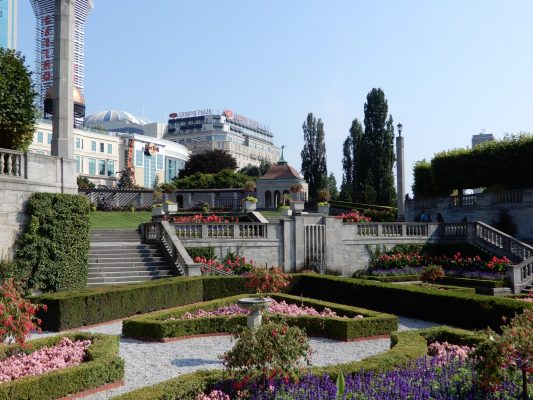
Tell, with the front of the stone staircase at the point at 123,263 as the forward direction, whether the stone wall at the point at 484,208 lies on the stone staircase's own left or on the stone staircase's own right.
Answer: on the stone staircase's own left

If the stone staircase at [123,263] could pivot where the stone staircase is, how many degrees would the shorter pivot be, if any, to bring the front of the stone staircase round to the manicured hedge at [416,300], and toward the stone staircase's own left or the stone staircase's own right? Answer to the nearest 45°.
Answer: approximately 45° to the stone staircase's own left

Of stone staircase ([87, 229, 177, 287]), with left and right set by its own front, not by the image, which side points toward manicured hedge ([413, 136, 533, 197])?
left

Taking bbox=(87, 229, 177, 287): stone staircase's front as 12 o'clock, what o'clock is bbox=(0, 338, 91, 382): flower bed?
The flower bed is roughly at 12 o'clock from the stone staircase.

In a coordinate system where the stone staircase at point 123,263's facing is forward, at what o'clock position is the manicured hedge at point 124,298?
The manicured hedge is roughly at 12 o'clock from the stone staircase.

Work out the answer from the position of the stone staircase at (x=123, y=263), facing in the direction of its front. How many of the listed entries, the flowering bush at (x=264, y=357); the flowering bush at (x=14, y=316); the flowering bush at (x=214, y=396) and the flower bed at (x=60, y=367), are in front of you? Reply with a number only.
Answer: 4

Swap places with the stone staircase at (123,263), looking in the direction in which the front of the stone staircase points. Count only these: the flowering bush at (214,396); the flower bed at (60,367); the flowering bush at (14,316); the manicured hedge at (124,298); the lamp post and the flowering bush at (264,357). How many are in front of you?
5

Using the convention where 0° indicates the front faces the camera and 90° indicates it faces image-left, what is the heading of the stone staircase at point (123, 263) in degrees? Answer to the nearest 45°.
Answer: approximately 0°

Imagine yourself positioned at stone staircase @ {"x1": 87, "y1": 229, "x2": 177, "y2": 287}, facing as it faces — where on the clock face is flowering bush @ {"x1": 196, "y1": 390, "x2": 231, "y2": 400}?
The flowering bush is roughly at 12 o'clock from the stone staircase.

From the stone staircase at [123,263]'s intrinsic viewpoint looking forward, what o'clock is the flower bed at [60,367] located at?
The flower bed is roughly at 12 o'clock from the stone staircase.
